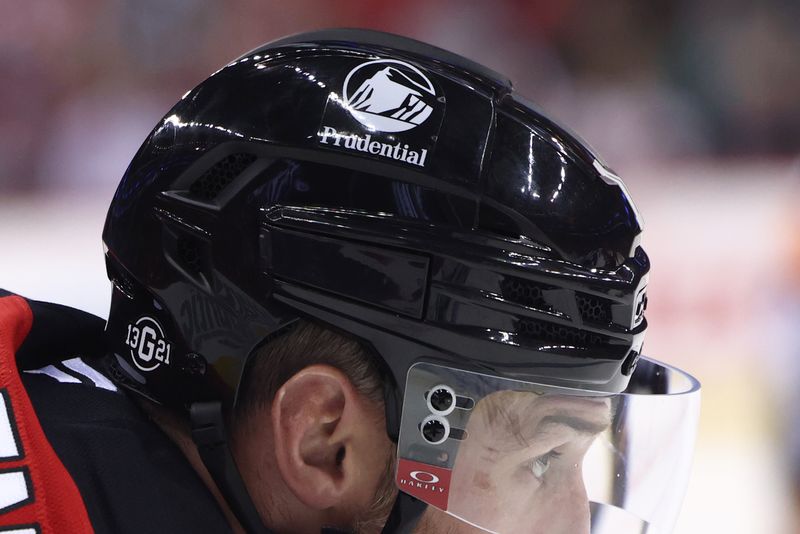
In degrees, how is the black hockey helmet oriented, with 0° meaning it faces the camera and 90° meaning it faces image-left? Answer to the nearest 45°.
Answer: approximately 270°
